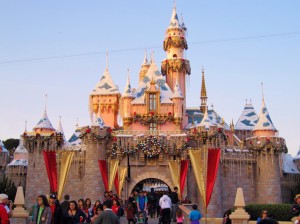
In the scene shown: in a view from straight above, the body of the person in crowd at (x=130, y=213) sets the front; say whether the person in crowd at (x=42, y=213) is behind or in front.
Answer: behind

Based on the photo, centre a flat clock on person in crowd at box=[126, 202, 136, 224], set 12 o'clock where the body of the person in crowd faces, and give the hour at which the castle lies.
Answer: The castle is roughly at 12 o'clock from the person in crowd.

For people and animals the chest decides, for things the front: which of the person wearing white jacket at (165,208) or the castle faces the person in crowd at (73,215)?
the castle

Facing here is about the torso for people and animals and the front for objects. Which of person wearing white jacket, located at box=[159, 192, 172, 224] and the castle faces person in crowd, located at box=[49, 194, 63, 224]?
the castle

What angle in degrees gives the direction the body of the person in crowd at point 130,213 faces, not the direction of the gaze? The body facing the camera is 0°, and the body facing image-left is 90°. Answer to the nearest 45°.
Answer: approximately 180°

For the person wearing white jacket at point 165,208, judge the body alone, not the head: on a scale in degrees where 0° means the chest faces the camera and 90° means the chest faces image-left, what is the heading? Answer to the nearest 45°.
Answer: approximately 180°

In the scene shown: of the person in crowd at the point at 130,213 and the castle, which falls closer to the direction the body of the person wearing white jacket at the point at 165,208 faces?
the castle

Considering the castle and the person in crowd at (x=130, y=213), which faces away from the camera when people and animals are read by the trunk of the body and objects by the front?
the person in crowd

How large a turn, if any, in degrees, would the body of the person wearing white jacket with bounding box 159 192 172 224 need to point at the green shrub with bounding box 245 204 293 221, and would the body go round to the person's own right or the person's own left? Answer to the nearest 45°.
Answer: approximately 45° to the person's own right

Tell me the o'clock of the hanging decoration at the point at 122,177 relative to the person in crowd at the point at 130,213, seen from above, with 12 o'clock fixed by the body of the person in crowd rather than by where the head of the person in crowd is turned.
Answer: The hanging decoration is roughly at 12 o'clock from the person in crowd.

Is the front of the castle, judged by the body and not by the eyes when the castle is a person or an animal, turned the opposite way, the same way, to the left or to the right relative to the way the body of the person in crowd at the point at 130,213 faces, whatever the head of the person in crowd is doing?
the opposite way
